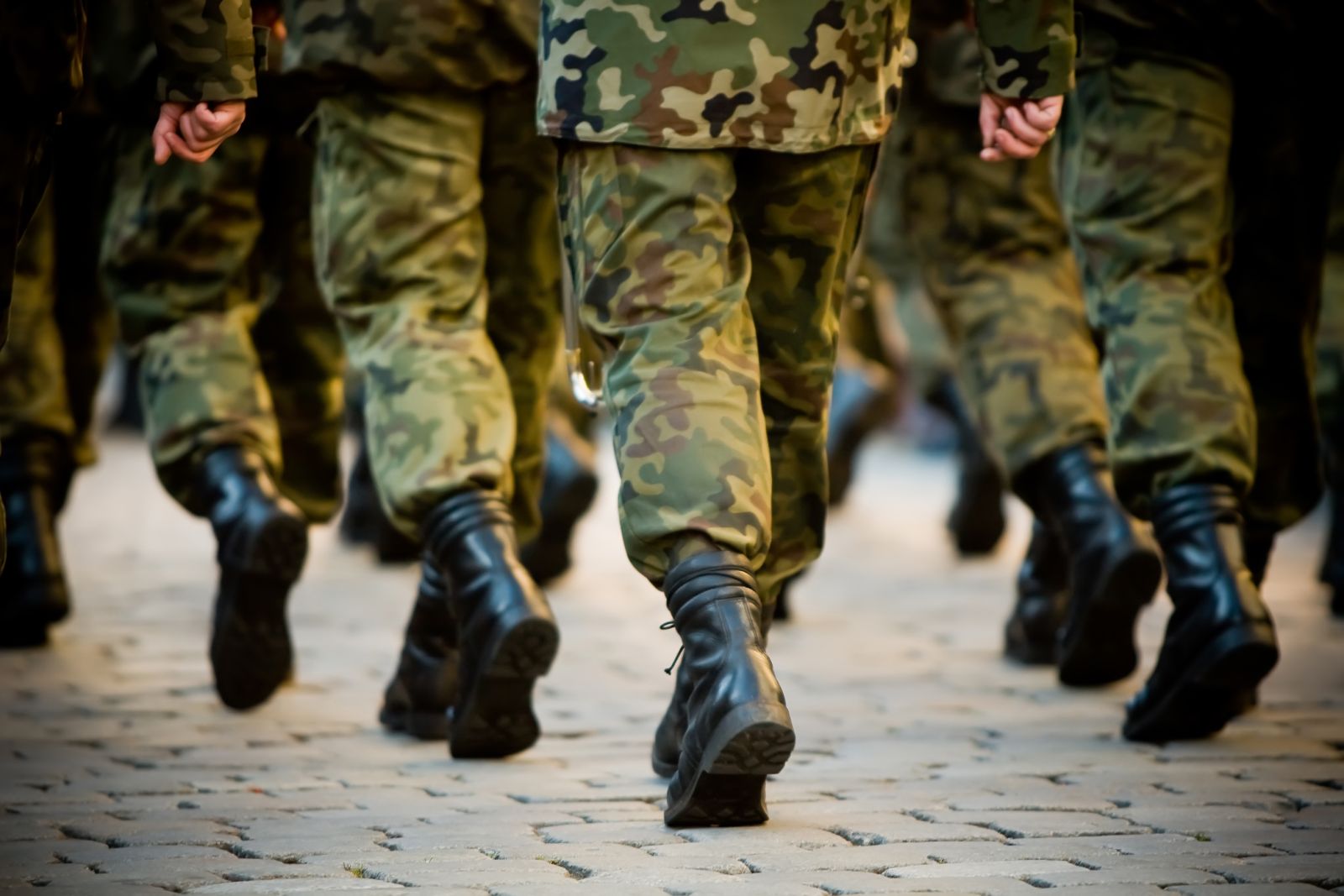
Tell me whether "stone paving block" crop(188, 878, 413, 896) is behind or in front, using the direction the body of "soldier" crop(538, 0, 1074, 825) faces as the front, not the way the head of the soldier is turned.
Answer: behind

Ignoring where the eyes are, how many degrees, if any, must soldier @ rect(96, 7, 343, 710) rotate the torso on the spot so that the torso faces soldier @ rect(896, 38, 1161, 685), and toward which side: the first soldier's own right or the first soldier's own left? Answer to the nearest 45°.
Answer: approximately 90° to the first soldier's own right

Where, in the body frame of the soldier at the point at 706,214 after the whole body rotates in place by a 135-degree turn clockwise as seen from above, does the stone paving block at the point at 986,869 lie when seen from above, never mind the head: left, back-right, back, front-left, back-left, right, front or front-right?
front

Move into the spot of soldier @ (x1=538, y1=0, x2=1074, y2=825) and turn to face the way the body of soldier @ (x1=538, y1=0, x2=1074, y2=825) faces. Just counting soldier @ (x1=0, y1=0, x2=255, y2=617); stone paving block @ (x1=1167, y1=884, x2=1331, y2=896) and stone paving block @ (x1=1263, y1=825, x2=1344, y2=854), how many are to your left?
1

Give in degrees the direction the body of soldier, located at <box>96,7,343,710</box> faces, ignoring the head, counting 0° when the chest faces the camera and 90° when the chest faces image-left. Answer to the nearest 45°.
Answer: approximately 180°

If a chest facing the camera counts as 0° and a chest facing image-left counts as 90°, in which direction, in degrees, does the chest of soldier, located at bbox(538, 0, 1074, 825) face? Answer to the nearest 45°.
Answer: approximately 180°

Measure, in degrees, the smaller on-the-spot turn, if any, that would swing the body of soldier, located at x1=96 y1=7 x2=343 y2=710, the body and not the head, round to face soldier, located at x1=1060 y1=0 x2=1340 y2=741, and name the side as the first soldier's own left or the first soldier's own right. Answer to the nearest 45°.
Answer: approximately 135° to the first soldier's own right

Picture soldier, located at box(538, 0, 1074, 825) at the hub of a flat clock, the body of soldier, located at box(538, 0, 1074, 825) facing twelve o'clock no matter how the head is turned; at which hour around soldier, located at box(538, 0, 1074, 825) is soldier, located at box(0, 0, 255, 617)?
soldier, located at box(0, 0, 255, 617) is roughly at 9 o'clock from soldier, located at box(538, 0, 1074, 825).

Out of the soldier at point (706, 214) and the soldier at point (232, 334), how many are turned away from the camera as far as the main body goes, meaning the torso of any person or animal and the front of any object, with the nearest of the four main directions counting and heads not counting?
2

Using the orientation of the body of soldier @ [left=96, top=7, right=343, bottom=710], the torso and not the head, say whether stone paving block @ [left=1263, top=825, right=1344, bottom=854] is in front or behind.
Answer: behind
